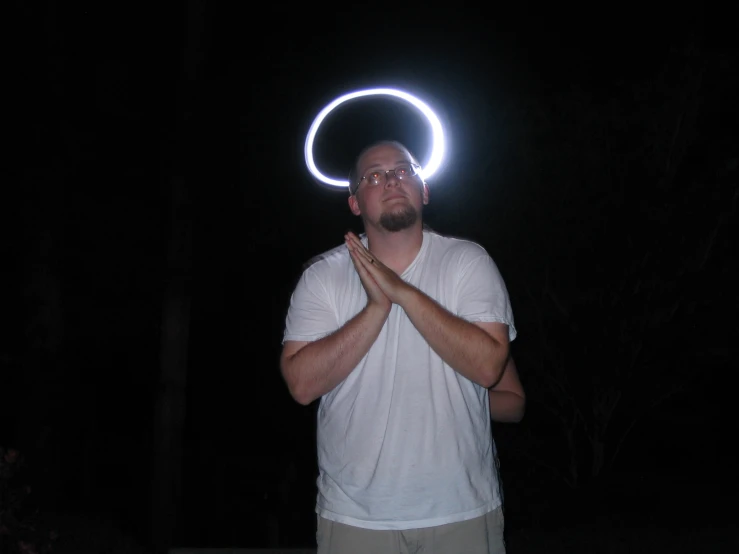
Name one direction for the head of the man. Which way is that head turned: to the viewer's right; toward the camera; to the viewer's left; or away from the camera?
toward the camera

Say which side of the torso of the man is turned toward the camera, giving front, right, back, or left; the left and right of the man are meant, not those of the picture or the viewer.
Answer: front
